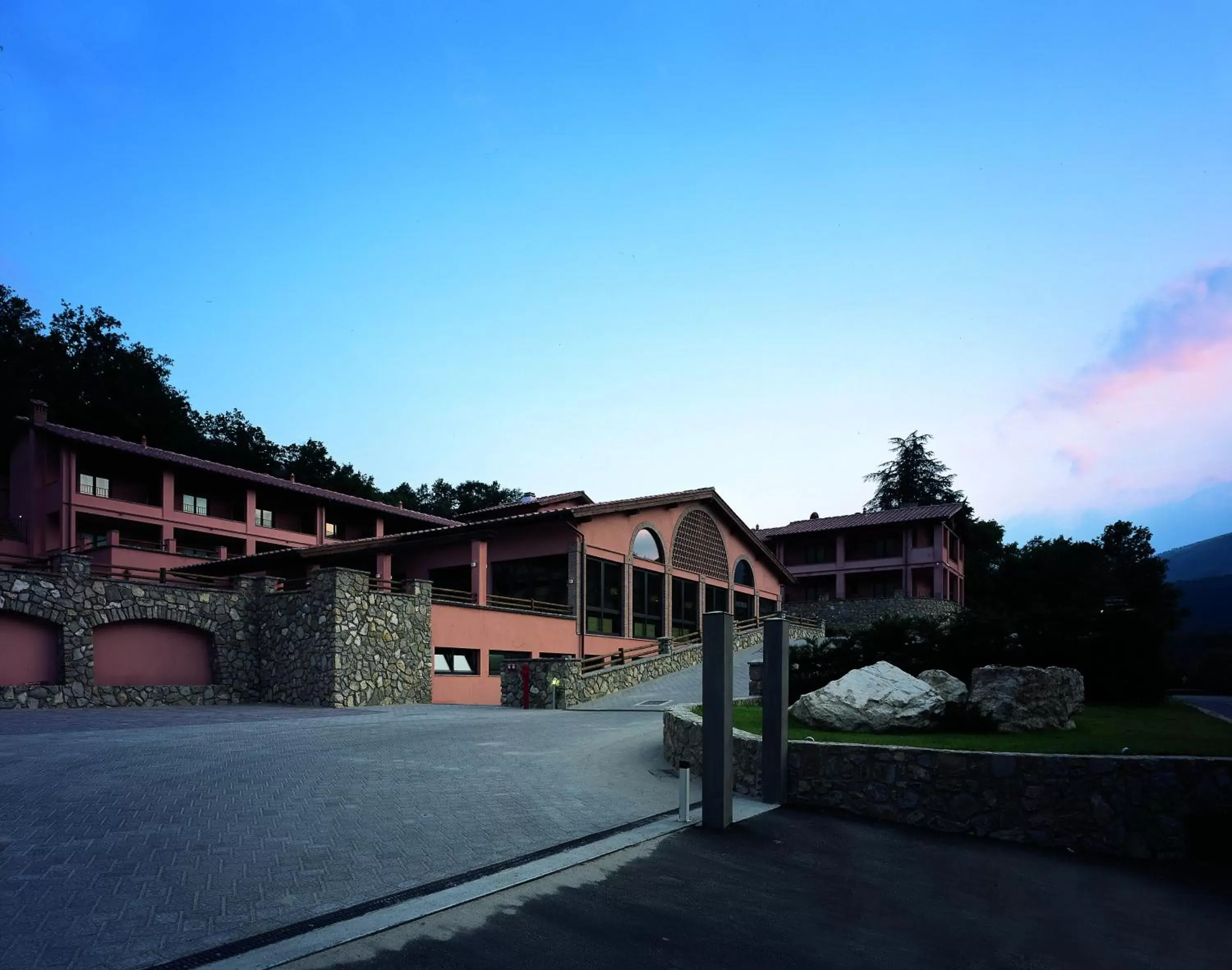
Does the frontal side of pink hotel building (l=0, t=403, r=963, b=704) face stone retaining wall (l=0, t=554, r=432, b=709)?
no

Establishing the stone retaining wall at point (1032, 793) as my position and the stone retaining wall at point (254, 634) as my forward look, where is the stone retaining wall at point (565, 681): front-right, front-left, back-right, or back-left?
front-right

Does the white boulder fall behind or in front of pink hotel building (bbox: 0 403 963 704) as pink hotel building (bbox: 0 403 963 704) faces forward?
in front

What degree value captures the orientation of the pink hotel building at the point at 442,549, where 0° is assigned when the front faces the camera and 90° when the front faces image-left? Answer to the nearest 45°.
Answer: approximately 315°
